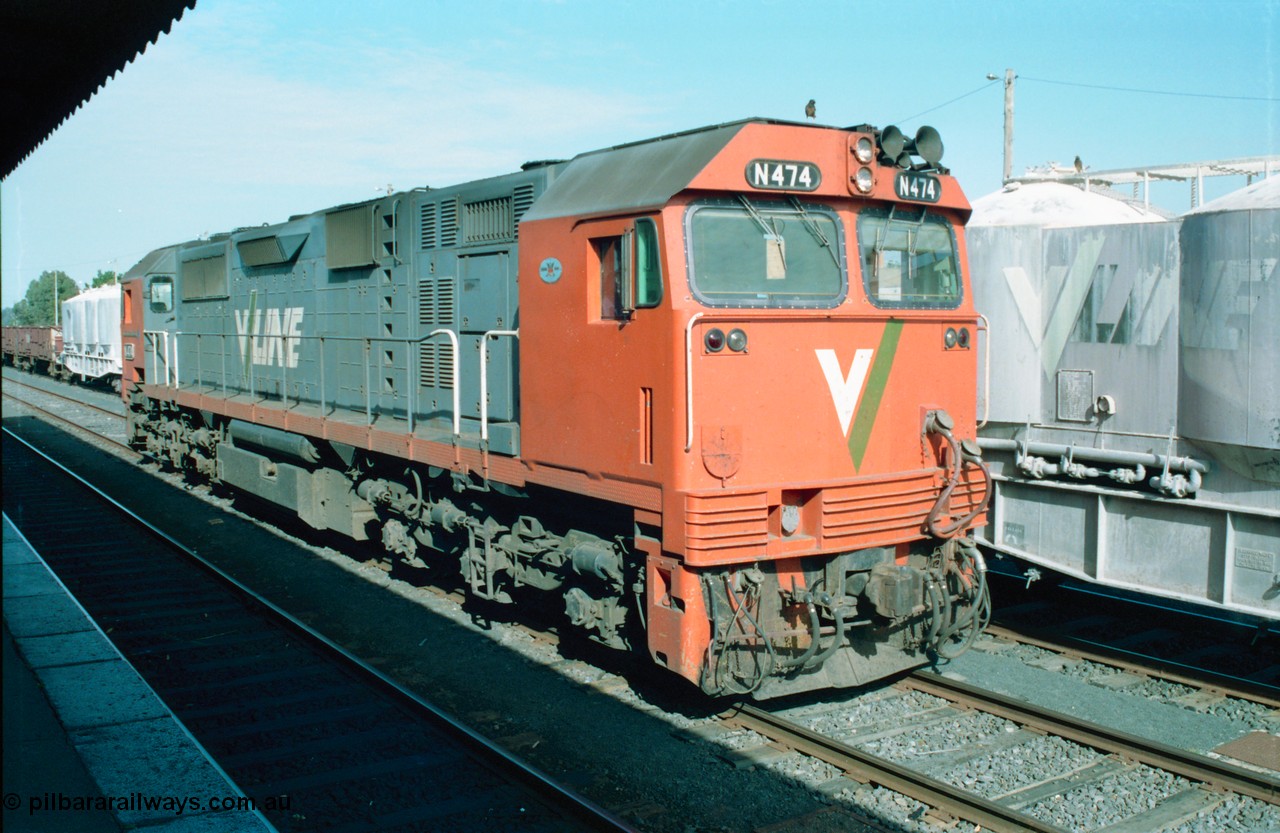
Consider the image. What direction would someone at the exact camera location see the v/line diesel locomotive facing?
facing the viewer and to the right of the viewer

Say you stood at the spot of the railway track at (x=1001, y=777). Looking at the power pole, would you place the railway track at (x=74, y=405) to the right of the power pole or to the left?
left

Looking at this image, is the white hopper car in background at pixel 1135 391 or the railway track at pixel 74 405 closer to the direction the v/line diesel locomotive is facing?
the white hopper car in background

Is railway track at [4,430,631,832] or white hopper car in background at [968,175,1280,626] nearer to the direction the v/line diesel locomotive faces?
the white hopper car in background

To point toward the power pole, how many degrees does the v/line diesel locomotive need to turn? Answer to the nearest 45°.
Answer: approximately 90° to its left

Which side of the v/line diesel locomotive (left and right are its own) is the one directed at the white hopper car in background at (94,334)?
back
